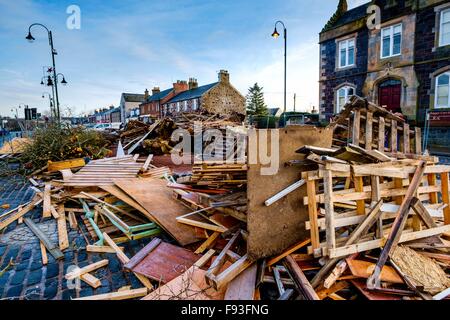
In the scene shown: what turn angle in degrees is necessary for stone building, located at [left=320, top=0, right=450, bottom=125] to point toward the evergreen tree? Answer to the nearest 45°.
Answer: approximately 90° to its right

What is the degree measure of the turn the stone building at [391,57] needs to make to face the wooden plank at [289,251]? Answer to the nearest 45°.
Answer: approximately 45° to its left

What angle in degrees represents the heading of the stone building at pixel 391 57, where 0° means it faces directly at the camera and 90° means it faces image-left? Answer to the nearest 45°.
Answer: approximately 45°

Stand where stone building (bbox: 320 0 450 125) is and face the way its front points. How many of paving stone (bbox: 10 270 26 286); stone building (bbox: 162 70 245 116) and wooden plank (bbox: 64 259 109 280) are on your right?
1

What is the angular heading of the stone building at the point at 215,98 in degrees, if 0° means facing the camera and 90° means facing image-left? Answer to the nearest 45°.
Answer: approximately 45°

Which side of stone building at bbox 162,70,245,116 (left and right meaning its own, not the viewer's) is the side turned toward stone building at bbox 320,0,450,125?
left

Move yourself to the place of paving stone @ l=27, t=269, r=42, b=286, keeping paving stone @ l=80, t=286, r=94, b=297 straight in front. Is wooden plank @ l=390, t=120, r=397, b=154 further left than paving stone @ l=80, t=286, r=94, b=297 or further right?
left
